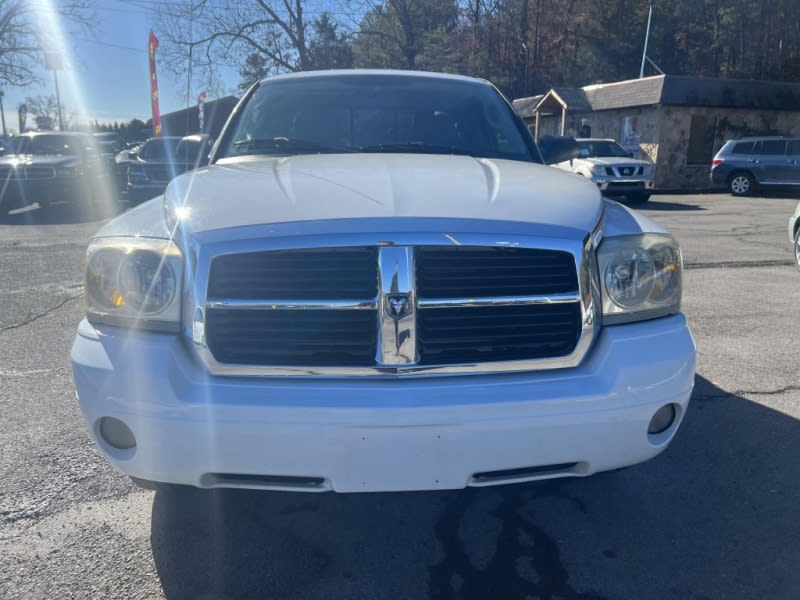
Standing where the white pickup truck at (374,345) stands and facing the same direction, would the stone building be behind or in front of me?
behind

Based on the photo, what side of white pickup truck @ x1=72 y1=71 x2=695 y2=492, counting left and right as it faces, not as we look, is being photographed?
front

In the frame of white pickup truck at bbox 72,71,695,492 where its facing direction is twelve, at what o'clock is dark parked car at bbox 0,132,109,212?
The dark parked car is roughly at 5 o'clock from the white pickup truck.

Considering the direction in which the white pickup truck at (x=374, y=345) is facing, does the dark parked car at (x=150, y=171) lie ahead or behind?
behind

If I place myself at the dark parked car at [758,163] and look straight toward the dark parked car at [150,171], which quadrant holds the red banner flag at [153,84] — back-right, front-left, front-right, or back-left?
front-right

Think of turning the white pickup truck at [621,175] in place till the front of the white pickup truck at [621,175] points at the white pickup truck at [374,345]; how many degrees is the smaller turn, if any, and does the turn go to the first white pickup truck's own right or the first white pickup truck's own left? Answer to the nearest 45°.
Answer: approximately 45° to the first white pickup truck's own right

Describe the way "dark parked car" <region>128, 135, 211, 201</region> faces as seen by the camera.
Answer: facing the viewer and to the left of the viewer

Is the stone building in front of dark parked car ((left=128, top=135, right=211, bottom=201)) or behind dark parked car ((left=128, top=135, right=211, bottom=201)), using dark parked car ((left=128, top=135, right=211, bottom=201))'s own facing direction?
behind

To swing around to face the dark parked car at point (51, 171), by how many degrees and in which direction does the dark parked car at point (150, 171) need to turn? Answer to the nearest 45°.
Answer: approximately 90° to its right

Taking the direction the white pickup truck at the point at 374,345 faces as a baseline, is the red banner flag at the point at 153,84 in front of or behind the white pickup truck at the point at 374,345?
behind

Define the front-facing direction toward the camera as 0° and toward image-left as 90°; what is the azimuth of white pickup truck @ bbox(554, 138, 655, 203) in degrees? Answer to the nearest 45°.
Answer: approximately 315°

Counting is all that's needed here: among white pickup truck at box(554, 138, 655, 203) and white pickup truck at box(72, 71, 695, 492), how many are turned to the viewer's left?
0

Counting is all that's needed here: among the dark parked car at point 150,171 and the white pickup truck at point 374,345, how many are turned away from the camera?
0

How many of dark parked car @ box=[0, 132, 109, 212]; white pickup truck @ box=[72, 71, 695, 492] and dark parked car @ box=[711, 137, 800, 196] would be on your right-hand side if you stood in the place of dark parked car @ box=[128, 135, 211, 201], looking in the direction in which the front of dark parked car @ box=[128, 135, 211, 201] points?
1

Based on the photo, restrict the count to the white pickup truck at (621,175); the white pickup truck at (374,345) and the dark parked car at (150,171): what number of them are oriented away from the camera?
0
